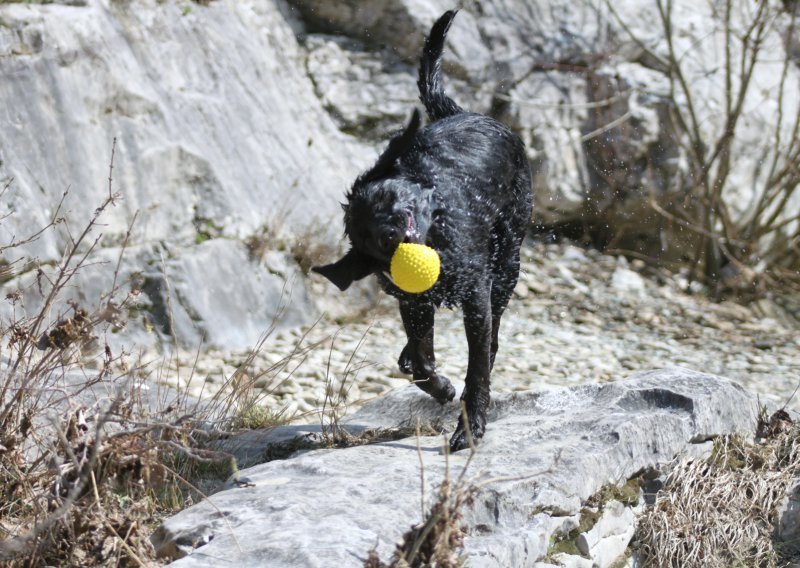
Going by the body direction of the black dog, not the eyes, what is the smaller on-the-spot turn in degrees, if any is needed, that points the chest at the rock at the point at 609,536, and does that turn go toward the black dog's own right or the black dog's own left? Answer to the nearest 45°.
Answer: approximately 45° to the black dog's own left

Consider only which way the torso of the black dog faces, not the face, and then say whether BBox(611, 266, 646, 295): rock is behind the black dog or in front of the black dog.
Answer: behind

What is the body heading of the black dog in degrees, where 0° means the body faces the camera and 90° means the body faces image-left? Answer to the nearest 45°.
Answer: approximately 0°
